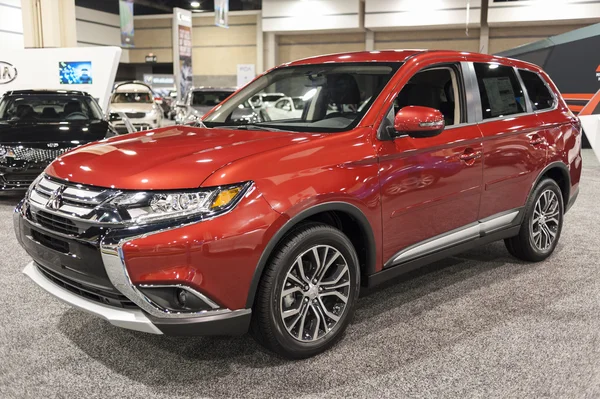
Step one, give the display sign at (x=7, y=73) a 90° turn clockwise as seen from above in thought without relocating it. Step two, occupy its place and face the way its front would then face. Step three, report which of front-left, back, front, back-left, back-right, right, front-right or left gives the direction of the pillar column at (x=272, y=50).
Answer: back-right

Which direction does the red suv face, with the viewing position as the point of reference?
facing the viewer and to the left of the viewer

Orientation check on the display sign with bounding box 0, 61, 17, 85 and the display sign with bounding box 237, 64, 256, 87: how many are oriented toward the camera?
2

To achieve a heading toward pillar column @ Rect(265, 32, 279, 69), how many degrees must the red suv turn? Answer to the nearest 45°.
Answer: approximately 135° to its right

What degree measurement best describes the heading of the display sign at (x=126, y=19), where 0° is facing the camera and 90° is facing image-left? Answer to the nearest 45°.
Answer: approximately 0°

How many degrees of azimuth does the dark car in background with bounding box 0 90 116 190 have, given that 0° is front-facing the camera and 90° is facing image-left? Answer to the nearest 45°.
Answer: approximately 0°

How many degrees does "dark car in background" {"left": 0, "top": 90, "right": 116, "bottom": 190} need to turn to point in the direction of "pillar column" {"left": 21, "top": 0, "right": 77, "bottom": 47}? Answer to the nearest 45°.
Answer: approximately 180°

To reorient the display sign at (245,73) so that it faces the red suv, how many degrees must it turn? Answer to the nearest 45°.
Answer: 0° — it already faces it

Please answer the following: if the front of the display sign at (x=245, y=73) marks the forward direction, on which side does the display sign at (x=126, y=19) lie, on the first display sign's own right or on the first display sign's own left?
on the first display sign's own right

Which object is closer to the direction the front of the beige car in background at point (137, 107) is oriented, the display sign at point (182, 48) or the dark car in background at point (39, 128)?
the dark car in background
